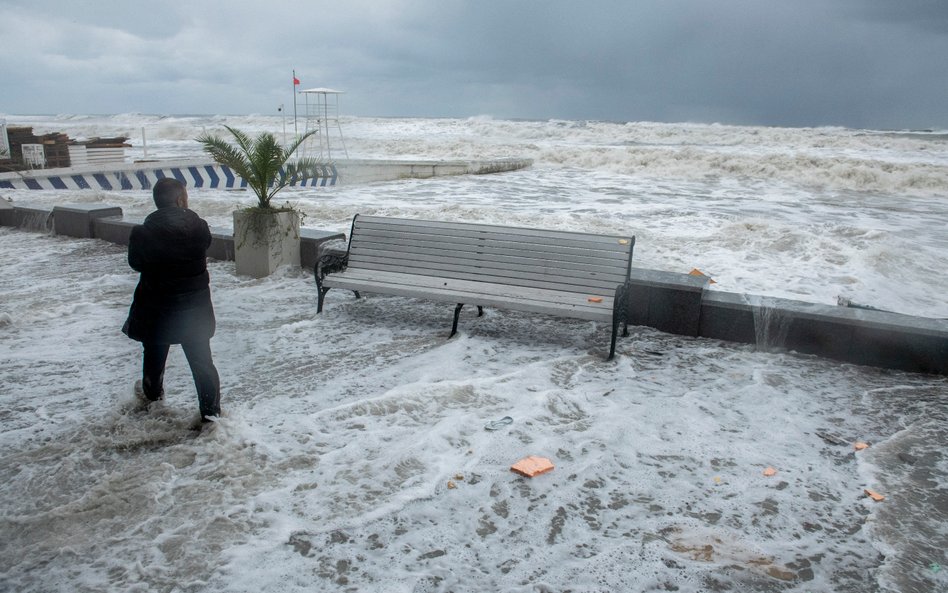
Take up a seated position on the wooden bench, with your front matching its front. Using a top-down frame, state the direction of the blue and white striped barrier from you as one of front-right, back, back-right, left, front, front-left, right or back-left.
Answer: right

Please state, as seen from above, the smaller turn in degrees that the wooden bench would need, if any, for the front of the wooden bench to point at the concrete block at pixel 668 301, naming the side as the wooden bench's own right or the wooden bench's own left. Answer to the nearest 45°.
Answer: approximately 135° to the wooden bench's own left

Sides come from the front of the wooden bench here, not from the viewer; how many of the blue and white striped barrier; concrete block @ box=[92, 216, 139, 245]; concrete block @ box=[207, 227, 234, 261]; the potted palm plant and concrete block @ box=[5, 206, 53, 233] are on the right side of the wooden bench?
5

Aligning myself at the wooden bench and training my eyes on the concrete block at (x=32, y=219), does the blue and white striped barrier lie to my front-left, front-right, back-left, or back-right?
front-right

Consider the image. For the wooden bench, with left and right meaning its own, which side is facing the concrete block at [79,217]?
right

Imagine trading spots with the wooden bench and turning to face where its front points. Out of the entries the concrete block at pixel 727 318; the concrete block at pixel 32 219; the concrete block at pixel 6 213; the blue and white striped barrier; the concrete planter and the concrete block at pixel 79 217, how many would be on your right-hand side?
5

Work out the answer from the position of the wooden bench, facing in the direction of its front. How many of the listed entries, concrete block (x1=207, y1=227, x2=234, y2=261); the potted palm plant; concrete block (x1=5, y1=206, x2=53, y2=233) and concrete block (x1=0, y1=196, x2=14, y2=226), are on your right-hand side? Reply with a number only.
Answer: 4

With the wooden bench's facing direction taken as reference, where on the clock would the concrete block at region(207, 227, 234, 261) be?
The concrete block is roughly at 3 o'clock from the wooden bench.

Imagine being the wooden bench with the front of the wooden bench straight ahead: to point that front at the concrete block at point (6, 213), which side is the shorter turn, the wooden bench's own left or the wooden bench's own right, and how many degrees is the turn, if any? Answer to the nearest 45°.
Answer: approximately 90° to the wooden bench's own right

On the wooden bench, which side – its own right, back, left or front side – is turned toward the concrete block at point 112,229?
right

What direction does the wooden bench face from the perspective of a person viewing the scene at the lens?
facing the viewer and to the left of the viewer

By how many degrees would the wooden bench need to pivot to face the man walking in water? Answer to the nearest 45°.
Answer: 0° — it already faces them

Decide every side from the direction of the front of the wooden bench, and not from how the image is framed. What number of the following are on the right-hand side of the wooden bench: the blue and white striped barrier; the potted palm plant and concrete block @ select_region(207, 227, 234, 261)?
3
